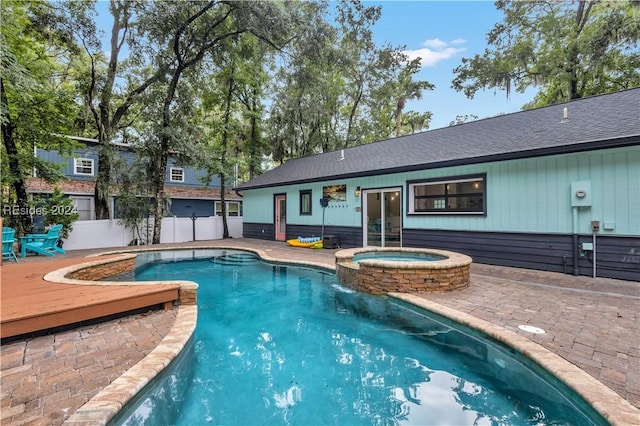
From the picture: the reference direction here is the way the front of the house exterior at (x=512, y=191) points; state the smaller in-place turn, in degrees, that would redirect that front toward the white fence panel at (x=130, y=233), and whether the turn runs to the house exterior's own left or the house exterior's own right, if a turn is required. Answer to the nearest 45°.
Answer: approximately 45° to the house exterior's own right

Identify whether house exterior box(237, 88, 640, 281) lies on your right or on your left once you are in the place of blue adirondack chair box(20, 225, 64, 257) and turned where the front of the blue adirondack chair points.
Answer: on your left

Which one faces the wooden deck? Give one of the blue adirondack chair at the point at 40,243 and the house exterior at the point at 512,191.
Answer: the house exterior

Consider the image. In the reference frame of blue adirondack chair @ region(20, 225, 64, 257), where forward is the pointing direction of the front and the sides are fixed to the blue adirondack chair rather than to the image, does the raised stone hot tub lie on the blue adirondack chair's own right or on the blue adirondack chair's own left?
on the blue adirondack chair's own left

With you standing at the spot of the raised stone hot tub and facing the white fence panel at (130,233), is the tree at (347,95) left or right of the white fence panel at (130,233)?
right

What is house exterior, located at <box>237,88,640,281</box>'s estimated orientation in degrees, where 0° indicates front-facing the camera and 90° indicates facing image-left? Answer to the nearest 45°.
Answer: approximately 45°

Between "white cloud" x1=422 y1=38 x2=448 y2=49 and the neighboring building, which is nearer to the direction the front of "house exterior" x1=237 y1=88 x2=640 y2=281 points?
the neighboring building
